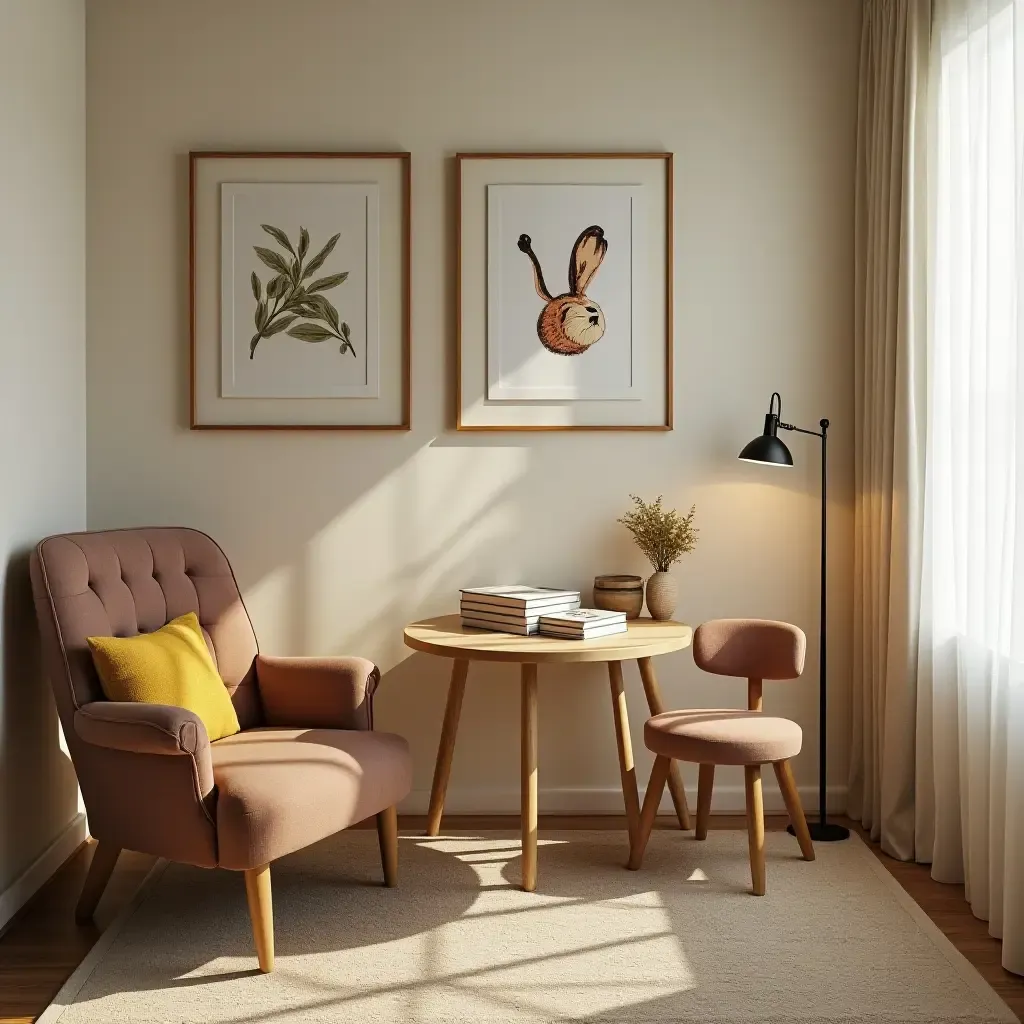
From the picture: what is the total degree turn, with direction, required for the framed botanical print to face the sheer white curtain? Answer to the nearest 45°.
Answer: approximately 45° to its left

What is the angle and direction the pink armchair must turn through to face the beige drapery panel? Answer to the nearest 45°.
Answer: approximately 45° to its left

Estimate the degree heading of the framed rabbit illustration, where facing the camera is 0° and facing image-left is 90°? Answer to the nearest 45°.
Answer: approximately 0°

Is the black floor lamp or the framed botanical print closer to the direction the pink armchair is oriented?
the black floor lamp

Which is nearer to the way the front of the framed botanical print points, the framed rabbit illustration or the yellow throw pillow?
the yellow throw pillow

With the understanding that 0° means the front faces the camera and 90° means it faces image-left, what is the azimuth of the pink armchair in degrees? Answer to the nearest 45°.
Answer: approximately 315°

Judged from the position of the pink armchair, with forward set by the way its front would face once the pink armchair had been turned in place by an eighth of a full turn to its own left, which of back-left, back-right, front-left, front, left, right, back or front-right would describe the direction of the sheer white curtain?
front

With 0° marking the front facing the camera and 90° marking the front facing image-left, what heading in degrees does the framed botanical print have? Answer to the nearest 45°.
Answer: approximately 0°

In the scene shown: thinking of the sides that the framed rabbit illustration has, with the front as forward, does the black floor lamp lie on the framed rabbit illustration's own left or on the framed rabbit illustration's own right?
on the framed rabbit illustration's own left

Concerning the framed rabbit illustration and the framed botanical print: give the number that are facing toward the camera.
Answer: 2

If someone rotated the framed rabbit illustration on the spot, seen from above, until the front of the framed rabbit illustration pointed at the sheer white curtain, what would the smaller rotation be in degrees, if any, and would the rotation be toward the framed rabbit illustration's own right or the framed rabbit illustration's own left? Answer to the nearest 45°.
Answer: approximately 45° to the framed rabbit illustration's own left

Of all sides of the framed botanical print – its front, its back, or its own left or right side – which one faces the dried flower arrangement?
left

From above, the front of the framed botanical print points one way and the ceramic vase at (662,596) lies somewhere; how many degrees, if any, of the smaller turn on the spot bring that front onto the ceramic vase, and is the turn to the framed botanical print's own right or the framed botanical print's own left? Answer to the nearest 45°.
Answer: approximately 90° to the framed botanical print's own left
